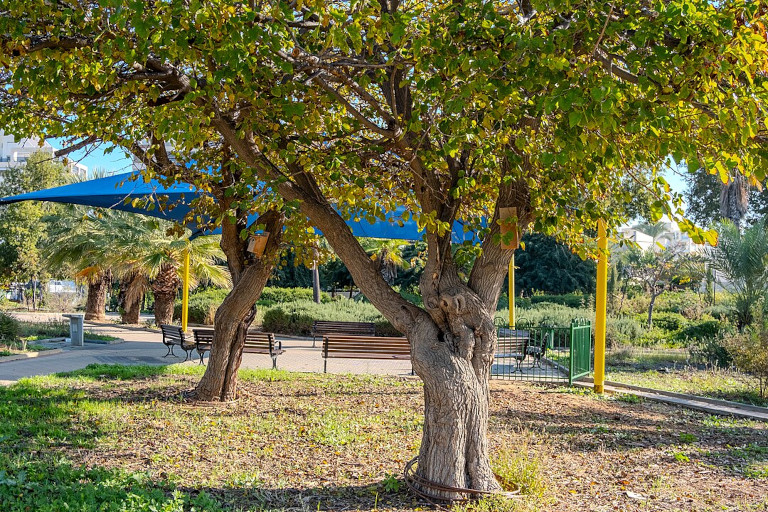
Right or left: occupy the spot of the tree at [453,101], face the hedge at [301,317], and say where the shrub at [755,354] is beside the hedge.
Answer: right

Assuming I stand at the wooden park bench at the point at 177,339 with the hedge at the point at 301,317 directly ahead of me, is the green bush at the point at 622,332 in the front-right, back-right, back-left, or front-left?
front-right

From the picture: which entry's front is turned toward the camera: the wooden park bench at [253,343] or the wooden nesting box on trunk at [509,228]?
the wooden nesting box on trunk

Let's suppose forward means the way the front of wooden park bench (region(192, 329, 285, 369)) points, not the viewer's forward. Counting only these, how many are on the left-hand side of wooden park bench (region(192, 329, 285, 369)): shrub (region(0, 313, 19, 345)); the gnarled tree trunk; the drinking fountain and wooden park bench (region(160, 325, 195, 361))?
3

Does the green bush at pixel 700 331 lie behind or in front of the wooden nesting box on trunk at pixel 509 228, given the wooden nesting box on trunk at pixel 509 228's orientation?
behind

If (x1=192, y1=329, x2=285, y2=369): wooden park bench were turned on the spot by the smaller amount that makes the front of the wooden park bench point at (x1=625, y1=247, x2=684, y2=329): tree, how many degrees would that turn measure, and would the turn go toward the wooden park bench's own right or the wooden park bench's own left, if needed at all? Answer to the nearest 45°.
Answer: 0° — it already faces it

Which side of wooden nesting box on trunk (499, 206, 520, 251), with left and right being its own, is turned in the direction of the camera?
front

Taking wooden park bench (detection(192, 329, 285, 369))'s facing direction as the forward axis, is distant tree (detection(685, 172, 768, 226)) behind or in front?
in front

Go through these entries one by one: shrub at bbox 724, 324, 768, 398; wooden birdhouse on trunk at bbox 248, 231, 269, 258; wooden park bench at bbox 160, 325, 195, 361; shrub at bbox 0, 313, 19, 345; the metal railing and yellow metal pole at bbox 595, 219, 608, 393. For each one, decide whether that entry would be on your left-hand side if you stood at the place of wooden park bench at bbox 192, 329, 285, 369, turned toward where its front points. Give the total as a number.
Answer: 2

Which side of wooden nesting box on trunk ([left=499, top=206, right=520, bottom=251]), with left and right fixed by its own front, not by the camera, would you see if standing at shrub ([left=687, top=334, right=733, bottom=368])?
back

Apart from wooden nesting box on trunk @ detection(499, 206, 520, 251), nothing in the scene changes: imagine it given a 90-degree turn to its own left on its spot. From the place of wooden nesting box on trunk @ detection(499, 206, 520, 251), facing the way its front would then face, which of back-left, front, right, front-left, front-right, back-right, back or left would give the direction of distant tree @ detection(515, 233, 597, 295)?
left
